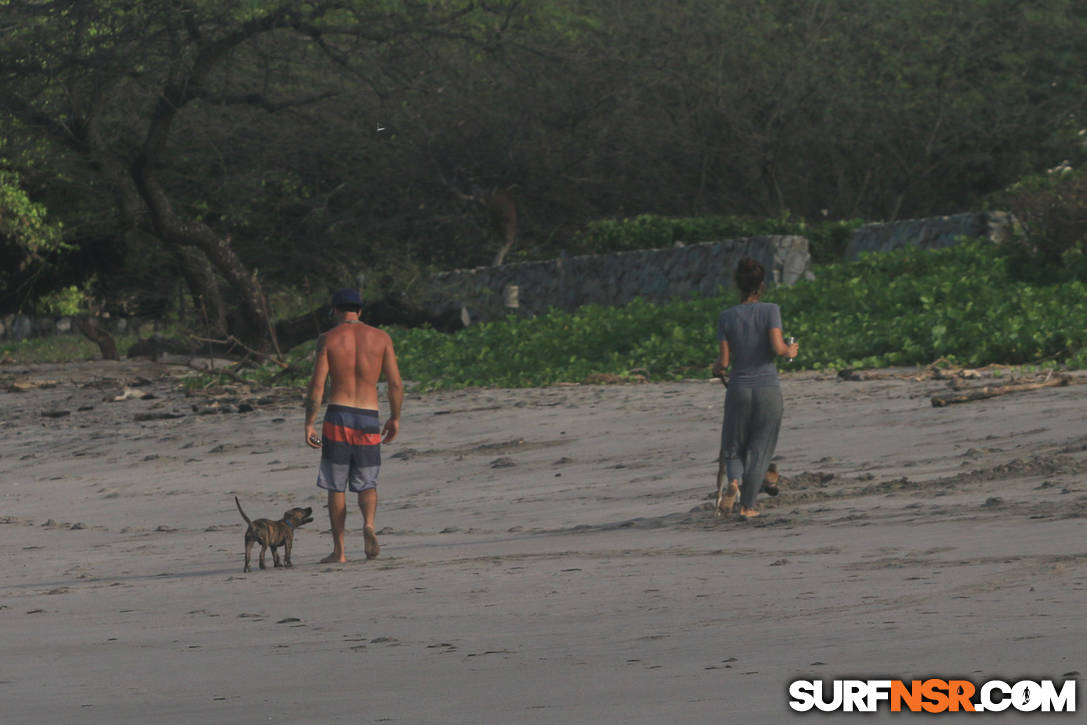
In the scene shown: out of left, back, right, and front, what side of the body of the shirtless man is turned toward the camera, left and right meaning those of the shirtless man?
back

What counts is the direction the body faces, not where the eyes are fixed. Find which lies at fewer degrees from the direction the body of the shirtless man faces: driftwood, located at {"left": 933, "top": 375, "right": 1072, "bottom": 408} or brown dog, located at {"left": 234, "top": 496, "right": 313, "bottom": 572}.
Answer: the driftwood

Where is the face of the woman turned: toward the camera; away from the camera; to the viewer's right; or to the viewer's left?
away from the camera

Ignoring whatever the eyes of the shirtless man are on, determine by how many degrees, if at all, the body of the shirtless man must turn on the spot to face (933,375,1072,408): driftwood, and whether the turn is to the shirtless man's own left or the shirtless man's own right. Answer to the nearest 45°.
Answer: approximately 45° to the shirtless man's own right

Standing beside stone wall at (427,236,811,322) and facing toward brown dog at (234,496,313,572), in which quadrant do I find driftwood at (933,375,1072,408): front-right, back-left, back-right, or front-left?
front-left

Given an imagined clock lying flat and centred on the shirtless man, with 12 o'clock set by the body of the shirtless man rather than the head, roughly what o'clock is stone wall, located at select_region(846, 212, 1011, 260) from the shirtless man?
The stone wall is roughly at 1 o'clock from the shirtless man.

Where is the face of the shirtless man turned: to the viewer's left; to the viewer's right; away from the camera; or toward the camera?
away from the camera

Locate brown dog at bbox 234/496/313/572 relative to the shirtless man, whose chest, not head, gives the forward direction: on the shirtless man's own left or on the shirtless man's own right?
on the shirtless man's own left

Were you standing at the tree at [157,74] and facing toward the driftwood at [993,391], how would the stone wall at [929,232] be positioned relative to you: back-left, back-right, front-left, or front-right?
front-left

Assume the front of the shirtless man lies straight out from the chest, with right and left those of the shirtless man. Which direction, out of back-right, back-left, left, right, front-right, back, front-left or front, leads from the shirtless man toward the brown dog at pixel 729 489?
right

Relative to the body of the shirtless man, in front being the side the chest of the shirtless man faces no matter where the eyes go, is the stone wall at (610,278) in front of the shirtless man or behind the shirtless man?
in front

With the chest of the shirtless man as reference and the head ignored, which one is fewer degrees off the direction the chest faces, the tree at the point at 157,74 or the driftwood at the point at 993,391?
the tree

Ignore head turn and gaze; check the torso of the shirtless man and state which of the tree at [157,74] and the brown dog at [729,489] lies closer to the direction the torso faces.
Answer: the tree

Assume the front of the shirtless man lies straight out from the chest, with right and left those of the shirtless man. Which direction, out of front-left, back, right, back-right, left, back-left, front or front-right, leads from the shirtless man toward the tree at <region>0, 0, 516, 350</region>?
front

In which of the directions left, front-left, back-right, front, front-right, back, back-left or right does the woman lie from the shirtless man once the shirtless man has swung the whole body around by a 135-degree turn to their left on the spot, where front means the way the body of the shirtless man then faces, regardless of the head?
back-left
